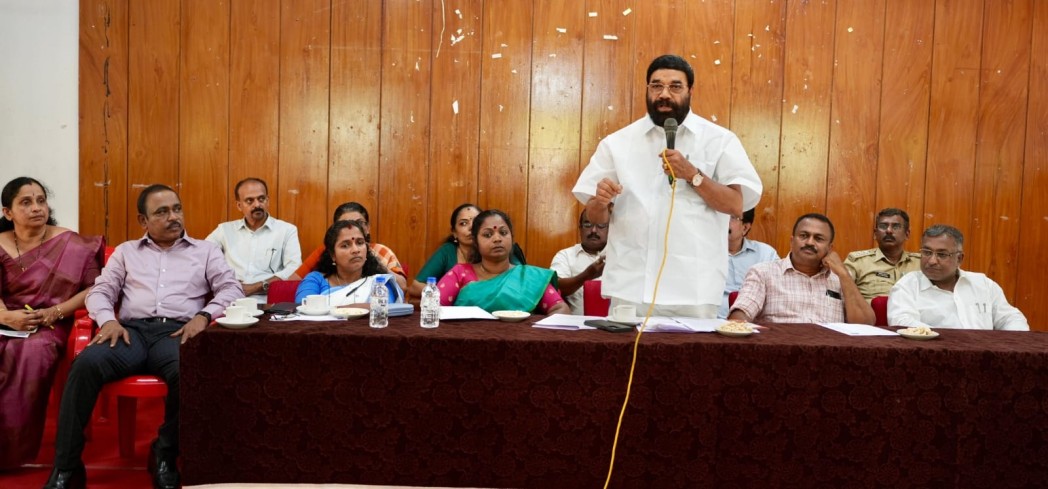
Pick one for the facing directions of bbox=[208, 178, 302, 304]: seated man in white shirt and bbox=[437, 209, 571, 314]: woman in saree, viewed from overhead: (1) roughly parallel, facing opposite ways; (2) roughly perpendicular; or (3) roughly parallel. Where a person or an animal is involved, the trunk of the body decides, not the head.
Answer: roughly parallel

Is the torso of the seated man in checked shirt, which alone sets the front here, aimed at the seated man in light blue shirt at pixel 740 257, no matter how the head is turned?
no

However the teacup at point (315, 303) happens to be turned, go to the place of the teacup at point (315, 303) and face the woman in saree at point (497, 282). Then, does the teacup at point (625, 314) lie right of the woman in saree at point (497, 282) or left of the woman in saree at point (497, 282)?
right

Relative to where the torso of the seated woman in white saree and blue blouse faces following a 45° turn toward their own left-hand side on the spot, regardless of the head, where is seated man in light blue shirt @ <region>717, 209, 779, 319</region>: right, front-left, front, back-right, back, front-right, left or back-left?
front-left

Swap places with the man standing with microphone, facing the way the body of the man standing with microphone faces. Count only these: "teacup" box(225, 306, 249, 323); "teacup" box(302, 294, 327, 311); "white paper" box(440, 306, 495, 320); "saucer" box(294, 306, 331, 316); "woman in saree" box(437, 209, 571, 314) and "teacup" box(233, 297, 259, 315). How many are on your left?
0

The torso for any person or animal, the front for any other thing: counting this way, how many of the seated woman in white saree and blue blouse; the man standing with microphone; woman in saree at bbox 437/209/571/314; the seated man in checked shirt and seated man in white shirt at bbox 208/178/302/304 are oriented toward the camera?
5

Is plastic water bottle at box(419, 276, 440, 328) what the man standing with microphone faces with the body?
no

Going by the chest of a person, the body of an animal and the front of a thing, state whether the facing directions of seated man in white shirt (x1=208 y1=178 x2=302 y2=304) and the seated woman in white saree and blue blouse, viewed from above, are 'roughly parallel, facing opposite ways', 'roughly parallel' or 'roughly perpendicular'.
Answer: roughly parallel

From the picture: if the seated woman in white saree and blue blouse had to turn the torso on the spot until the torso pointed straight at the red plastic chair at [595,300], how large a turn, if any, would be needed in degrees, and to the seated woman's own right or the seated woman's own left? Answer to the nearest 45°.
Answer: approximately 90° to the seated woman's own left

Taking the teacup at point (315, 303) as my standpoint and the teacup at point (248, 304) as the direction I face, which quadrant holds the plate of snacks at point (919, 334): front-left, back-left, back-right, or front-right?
back-left

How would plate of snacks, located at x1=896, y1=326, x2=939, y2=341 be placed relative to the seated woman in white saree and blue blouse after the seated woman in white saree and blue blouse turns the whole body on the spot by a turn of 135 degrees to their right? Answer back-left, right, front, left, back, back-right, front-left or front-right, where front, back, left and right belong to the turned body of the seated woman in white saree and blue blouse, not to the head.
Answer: back

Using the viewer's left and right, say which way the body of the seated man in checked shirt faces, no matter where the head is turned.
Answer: facing the viewer

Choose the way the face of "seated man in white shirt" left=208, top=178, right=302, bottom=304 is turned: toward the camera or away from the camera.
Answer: toward the camera

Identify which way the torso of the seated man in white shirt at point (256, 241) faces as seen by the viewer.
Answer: toward the camera

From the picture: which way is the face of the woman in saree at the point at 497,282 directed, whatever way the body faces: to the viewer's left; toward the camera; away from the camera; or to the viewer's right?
toward the camera

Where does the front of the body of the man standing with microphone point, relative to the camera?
toward the camera

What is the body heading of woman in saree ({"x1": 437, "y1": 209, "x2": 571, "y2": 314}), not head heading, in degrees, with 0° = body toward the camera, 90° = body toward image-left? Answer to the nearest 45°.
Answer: approximately 0°

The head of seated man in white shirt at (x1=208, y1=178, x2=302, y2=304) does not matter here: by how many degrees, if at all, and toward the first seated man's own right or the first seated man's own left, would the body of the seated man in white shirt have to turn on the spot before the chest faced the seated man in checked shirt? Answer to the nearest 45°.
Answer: approximately 45° to the first seated man's own left

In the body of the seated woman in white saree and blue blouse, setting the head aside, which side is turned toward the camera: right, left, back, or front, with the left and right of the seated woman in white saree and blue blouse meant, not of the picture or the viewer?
front

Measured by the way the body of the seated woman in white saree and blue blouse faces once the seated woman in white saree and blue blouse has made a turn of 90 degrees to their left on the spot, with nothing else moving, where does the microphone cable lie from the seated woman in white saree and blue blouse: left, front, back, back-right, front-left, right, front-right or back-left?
front-right
